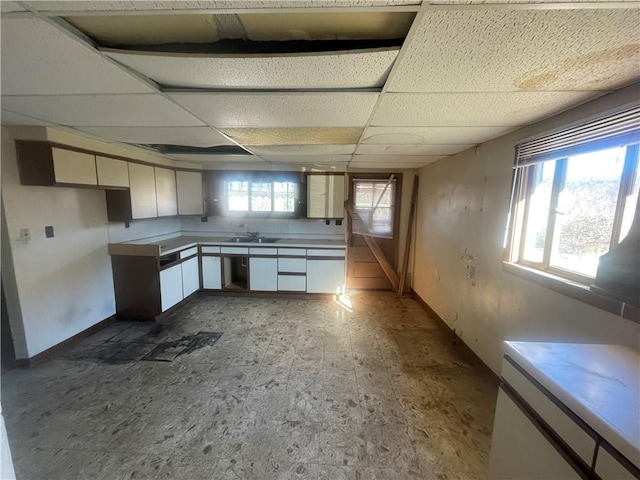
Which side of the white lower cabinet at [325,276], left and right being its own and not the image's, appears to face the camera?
front

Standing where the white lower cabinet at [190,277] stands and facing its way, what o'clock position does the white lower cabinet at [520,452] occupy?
the white lower cabinet at [520,452] is roughly at 1 o'clock from the white lower cabinet at [190,277].

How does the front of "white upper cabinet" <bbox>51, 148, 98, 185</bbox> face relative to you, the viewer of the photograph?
facing the viewer and to the right of the viewer

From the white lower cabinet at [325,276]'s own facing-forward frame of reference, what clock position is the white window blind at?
The white window blind is roughly at 11 o'clock from the white lower cabinet.

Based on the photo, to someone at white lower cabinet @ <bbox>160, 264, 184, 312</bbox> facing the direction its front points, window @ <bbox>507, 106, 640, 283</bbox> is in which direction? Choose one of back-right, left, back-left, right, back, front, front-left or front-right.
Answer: front

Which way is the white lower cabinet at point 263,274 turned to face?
toward the camera

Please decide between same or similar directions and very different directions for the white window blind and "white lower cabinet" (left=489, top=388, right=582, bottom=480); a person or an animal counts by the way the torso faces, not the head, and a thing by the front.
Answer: same or similar directions

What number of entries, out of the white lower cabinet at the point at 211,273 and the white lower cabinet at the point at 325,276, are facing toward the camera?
2

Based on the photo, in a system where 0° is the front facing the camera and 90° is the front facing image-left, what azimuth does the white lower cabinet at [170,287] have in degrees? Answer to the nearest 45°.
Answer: approximately 315°

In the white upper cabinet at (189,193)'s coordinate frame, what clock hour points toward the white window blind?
The white window blind is roughly at 11 o'clock from the white upper cabinet.

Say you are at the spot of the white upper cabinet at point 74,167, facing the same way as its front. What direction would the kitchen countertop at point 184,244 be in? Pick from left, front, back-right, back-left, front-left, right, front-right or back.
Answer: left

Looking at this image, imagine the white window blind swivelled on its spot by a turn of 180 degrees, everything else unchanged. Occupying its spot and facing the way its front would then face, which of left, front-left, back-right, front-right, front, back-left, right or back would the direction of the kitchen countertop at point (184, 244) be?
back-left

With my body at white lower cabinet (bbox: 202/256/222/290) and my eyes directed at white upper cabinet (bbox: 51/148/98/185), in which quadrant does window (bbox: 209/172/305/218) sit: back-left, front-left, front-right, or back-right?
back-left

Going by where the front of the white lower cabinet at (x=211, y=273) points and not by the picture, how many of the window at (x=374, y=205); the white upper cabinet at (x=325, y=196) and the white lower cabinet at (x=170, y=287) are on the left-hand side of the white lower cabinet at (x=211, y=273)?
2
